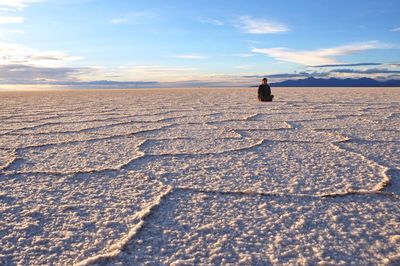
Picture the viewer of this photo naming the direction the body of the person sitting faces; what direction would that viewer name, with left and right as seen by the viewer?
facing the viewer and to the right of the viewer
